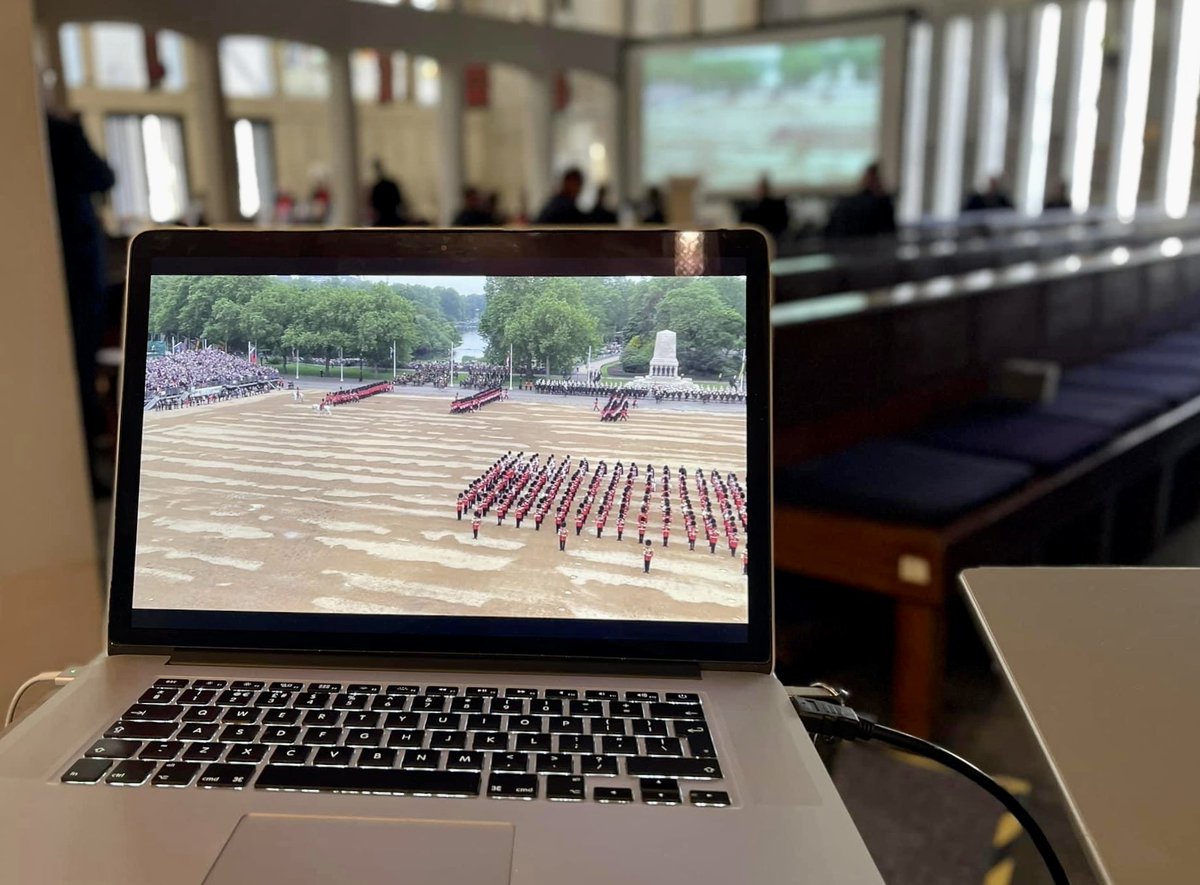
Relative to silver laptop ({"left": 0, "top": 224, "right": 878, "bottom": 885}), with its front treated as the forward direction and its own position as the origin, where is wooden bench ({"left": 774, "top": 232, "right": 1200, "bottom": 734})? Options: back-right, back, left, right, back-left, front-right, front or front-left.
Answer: back-left

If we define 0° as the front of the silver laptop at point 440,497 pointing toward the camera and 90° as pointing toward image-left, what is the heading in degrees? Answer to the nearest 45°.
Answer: approximately 0°

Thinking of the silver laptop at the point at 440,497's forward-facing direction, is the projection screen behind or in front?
behind
